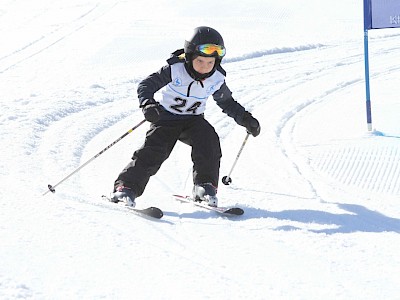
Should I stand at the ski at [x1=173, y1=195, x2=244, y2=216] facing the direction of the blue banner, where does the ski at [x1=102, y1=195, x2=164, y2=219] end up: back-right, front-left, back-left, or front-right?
back-left

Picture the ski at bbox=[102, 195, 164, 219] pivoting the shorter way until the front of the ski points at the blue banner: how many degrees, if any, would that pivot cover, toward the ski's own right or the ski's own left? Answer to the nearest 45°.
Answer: approximately 90° to the ski's own left

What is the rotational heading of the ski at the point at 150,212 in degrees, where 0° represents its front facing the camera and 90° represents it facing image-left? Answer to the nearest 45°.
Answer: approximately 315°

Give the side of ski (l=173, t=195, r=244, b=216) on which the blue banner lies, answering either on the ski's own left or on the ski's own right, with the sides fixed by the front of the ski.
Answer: on the ski's own left
